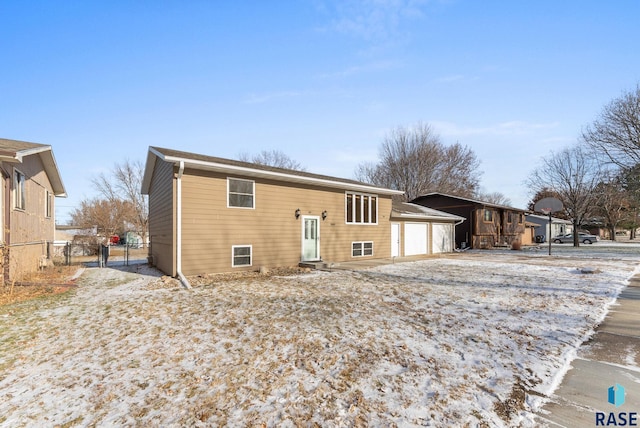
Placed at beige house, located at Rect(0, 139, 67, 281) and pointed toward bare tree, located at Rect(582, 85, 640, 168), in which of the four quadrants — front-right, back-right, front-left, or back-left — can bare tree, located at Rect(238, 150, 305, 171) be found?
front-left

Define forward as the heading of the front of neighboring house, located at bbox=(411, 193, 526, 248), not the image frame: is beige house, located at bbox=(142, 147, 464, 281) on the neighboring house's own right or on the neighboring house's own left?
on the neighboring house's own right

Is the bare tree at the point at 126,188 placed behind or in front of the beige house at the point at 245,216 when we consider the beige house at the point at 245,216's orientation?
behind

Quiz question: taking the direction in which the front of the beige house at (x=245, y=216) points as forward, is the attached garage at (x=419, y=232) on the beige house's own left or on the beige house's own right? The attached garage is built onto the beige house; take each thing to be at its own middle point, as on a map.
on the beige house's own left

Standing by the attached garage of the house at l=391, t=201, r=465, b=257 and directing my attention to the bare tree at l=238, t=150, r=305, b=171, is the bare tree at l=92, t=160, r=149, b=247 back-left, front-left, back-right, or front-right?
front-left

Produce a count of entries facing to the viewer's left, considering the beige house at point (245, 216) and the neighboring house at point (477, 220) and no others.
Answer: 0

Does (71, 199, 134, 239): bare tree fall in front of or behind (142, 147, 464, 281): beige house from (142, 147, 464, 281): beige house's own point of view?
behind

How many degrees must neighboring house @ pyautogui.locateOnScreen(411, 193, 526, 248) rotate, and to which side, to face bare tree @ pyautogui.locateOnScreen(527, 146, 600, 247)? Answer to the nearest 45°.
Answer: approximately 90° to its left

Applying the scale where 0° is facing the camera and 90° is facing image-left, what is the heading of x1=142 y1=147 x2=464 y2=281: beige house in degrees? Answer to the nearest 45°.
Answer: approximately 315°
